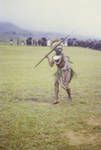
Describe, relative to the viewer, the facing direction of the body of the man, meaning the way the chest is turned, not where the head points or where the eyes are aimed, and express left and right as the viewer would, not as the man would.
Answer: facing the viewer and to the left of the viewer
